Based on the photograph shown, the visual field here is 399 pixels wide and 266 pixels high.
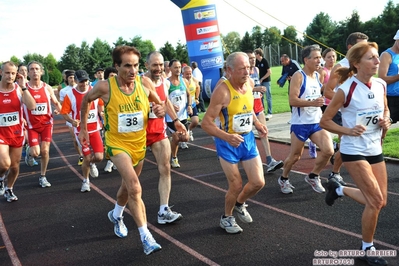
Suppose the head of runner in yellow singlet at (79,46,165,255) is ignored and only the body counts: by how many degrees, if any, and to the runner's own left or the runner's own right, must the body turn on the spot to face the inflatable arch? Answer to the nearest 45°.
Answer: approximately 135° to the runner's own left

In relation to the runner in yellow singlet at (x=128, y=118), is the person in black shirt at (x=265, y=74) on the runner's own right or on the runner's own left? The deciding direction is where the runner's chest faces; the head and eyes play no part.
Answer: on the runner's own left
